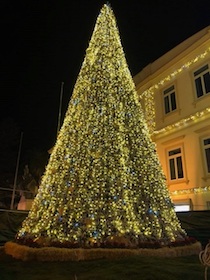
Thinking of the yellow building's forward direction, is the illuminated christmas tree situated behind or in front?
in front

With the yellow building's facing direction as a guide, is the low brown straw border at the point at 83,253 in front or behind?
in front

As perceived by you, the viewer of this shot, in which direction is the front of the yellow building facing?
facing the viewer and to the left of the viewer
